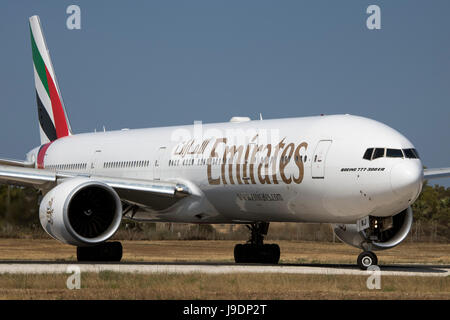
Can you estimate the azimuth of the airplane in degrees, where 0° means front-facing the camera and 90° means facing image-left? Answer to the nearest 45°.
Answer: approximately 315°
